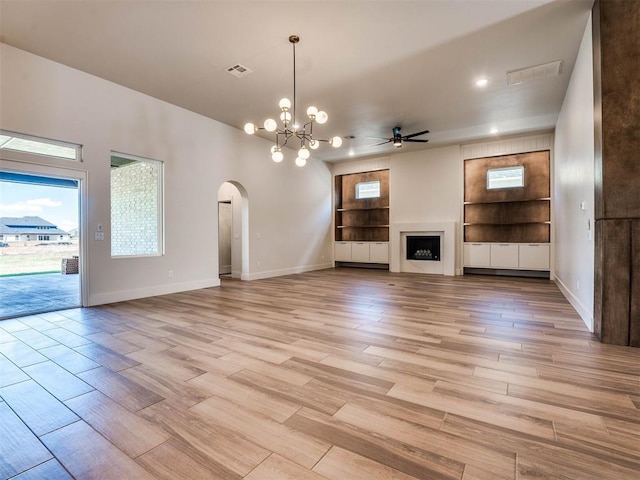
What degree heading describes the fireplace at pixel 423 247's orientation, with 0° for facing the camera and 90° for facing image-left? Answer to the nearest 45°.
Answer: approximately 0°

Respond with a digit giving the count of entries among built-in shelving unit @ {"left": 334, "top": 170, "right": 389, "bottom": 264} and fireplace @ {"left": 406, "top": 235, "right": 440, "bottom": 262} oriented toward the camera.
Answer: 2

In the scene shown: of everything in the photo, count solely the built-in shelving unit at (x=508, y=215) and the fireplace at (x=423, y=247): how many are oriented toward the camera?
2

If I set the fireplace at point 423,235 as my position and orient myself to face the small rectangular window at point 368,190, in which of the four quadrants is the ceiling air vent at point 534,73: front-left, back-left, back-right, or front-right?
back-left

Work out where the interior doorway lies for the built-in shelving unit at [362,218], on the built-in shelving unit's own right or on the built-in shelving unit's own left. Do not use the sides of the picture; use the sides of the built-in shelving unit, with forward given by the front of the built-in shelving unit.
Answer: on the built-in shelving unit's own right

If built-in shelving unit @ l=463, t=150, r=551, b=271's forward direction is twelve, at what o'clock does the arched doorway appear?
The arched doorway is roughly at 2 o'clock from the built-in shelving unit.

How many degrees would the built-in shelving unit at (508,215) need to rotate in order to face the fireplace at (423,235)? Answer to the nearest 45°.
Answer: approximately 90° to its right

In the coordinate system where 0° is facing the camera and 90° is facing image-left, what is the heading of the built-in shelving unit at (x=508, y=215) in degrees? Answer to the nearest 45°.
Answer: approximately 0°
